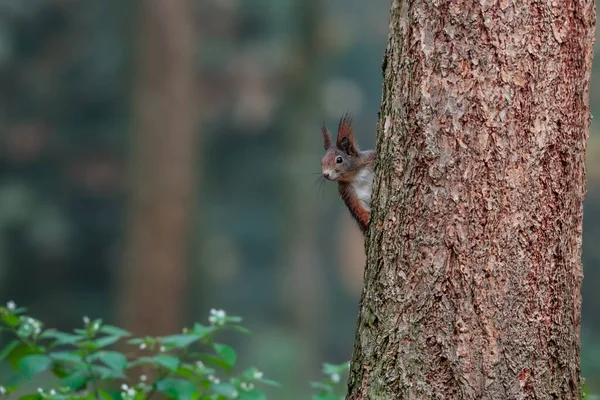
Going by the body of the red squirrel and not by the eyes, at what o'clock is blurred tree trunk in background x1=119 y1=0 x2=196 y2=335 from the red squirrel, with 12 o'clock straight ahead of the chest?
The blurred tree trunk in background is roughly at 4 o'clock from the red squirrel.

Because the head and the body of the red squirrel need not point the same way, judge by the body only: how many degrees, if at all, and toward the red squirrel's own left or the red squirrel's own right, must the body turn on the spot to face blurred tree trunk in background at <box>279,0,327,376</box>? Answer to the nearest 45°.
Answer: approximately 135° to the red squirrel's own right

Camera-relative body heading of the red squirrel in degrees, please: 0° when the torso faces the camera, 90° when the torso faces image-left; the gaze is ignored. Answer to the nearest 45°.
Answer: approximately 45°
